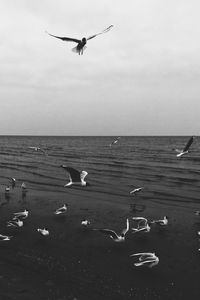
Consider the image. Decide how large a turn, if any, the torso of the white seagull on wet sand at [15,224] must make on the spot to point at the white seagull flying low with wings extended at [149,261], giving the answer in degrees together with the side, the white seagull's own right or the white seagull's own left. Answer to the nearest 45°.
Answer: approximately 45° to the white seagull's own right

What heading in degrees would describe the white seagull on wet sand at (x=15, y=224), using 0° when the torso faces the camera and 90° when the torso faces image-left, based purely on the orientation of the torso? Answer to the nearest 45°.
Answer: approximately 270°
